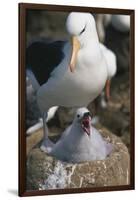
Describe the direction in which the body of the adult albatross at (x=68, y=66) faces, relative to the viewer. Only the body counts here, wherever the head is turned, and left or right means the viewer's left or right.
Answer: facing the viewer and to the right of the viewer
